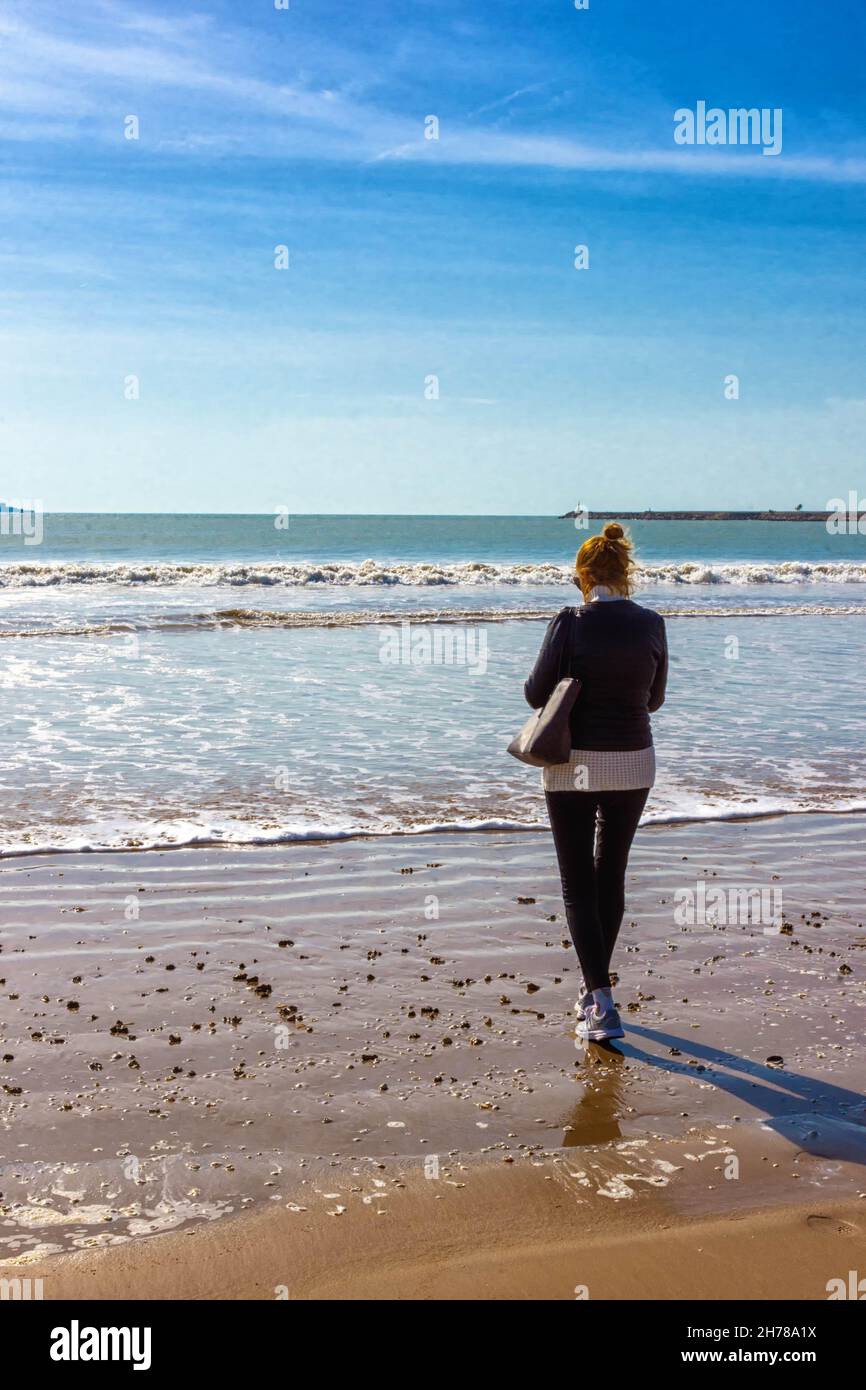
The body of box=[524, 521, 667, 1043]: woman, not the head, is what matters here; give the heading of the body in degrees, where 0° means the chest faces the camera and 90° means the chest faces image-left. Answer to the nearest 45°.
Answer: approximately 180°

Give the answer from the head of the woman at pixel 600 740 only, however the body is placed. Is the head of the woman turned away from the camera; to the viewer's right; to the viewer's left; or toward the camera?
away from the camera

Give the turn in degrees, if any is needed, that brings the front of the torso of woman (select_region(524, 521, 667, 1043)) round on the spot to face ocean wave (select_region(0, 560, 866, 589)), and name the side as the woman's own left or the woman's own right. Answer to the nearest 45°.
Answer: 0° — they already face it
